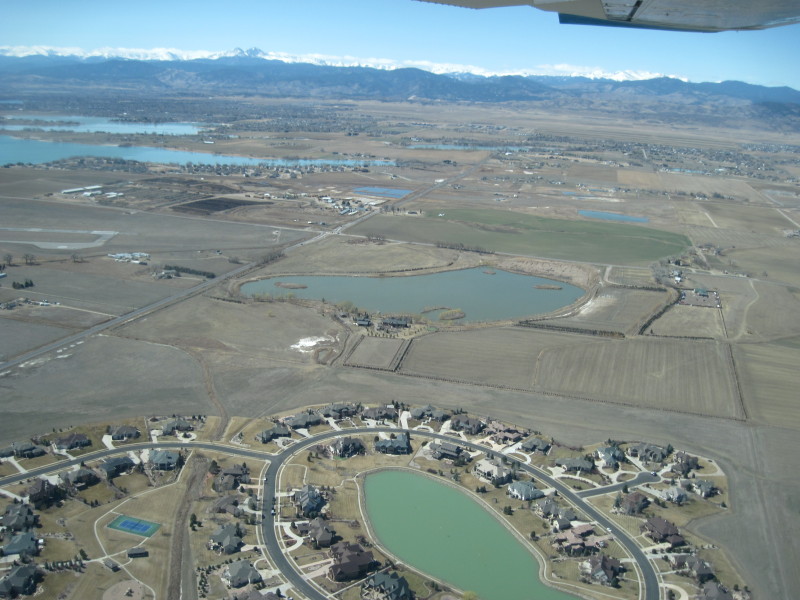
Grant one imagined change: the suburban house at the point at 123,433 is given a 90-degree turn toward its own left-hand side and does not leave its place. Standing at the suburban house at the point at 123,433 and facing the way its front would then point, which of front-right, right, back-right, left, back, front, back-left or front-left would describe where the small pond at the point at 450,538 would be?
front-right

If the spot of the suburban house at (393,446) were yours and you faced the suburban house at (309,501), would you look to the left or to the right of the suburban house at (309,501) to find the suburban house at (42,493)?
right

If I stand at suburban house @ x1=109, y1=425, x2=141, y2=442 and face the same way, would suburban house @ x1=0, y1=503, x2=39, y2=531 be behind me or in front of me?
in front

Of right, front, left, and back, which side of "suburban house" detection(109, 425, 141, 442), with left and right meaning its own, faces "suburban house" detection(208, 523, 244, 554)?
front

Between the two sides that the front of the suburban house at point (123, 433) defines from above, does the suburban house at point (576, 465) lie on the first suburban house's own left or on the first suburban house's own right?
on the first suburban house's own left

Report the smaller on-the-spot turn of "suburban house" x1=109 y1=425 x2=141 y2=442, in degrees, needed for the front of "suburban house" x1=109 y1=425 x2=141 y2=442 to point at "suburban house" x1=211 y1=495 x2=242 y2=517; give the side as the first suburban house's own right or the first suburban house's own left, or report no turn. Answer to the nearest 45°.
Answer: approximately 45° to the first suburban house's own left

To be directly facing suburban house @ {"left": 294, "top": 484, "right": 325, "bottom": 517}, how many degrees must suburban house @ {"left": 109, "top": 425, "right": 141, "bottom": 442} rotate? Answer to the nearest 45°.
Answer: approximately 45° to its left

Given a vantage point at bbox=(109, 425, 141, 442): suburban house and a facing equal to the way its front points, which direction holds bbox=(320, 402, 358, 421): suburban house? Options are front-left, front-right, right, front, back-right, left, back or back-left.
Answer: left

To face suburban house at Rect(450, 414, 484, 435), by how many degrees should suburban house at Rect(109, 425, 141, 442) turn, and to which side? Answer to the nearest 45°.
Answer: approximately 90° to its left

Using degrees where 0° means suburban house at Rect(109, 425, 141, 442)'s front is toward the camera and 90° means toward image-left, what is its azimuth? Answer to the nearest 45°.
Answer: approximately 0°

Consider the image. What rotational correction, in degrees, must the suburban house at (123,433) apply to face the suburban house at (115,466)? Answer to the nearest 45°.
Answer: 0° — it already faces it

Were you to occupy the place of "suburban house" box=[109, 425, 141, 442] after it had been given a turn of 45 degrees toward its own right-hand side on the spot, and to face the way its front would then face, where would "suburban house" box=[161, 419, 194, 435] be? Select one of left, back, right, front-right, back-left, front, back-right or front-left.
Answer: back-left

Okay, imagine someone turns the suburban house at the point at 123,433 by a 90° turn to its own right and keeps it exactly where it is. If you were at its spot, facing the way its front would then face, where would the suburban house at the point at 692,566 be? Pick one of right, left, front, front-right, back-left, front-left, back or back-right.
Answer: back-left

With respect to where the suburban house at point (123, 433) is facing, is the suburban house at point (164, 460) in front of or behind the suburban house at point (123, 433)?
in front
